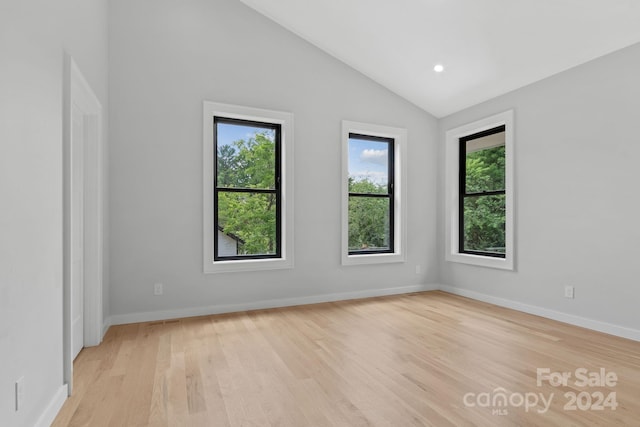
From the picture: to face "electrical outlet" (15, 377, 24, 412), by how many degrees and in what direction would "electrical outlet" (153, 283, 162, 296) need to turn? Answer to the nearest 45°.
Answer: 0° — it already faces it

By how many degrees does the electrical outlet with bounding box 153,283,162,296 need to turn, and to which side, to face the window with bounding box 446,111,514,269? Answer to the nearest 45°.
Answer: approximately 90° to its left

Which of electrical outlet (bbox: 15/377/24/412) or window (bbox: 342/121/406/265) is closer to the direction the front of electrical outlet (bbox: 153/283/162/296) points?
the electrical outlet

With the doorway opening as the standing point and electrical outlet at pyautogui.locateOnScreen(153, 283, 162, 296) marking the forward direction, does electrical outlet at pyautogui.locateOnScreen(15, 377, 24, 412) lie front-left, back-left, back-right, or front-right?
back-right

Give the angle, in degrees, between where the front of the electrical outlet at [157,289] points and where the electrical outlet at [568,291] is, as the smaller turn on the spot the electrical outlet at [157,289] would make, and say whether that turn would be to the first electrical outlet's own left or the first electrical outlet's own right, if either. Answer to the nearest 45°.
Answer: approximately 45° to the first electrical outlet's own left

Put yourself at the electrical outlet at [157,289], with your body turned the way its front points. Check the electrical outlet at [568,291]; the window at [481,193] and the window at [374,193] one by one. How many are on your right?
0

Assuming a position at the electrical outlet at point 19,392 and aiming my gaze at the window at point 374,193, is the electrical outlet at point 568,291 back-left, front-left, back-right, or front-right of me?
front-right

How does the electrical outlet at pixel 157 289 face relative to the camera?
toward the camera

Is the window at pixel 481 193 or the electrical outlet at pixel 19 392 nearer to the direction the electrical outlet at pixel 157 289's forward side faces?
the electrical outlet
